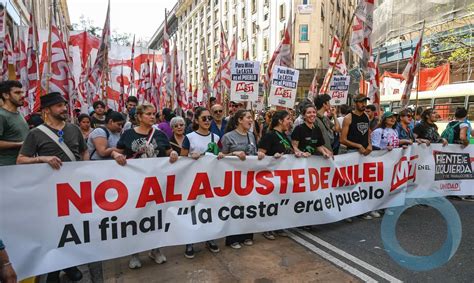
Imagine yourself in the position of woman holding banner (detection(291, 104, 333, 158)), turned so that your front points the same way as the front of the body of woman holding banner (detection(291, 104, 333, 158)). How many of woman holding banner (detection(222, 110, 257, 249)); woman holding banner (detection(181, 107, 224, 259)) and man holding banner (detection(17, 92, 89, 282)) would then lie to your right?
3

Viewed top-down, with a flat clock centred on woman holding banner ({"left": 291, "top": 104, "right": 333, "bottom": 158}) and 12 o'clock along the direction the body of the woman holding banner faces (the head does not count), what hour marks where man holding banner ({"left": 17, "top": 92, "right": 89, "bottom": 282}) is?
The man holding banner is roughly at 3 o'clock from the woman holding banner.

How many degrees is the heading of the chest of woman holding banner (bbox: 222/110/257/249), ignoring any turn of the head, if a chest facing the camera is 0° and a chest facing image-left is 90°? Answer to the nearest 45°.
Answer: approximately 315°

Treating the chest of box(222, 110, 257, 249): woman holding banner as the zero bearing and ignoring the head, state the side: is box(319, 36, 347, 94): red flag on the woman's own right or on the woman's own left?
on the woman's own left

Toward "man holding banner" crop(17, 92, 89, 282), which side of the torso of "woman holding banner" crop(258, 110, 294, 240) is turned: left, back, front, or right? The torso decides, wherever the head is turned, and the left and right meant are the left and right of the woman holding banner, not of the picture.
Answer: right

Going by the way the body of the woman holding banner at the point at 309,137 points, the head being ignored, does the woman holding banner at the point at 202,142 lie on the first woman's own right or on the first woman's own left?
on the first woman's own right

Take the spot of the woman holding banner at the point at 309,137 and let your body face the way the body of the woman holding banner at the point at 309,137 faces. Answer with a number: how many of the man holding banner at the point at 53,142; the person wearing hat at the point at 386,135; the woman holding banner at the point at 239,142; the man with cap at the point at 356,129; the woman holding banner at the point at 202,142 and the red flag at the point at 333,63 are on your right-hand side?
3

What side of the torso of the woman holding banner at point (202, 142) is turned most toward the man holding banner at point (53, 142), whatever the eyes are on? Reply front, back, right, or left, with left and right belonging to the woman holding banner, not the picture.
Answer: right

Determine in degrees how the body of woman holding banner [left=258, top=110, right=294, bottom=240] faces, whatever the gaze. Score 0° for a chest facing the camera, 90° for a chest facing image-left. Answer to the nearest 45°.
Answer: approximately 315°

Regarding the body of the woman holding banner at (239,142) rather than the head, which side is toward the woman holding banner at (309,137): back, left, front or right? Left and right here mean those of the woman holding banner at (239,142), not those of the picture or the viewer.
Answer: left
